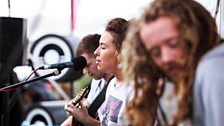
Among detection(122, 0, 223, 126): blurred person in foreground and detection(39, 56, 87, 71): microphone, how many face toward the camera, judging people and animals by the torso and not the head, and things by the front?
1

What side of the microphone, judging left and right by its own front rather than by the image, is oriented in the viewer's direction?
right

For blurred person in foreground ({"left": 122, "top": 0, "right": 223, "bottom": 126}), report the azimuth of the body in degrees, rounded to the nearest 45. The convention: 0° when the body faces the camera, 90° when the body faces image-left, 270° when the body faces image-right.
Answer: approximately 0°
